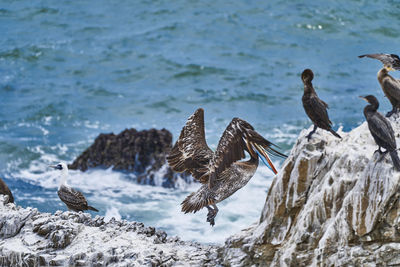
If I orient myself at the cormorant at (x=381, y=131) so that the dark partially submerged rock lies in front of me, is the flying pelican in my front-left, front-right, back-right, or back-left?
front-left

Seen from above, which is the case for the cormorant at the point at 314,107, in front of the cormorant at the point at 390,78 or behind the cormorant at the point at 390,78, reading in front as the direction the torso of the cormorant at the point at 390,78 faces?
in front

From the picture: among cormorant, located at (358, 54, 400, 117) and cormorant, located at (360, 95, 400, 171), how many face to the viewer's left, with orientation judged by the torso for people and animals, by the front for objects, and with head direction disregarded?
2

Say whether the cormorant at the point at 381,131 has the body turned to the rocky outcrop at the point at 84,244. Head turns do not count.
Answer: yes

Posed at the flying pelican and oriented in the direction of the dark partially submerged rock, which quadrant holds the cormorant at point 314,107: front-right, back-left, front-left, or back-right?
back-right

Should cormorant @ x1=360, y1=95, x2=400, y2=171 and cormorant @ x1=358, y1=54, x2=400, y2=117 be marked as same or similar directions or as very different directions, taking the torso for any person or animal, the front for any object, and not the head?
same or similar directions

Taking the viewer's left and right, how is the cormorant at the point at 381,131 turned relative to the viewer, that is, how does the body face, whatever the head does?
facing to the left of the viewer

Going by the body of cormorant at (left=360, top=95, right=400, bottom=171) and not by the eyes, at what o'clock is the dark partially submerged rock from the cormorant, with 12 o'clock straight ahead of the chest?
The dark partially submerged rock is roughly at 2 o'clock from the cormorant.

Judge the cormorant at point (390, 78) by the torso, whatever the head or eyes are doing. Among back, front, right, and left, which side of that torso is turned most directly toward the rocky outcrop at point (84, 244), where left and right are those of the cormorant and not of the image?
front

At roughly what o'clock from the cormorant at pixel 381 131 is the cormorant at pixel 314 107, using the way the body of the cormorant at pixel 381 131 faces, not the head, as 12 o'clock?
the cormorant at pixel 314 107 is roughly at 1 o'clock from the cormorant at pixel 381 131.

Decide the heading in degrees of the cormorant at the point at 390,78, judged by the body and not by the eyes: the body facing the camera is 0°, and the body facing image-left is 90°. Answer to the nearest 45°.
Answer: approximately 90°

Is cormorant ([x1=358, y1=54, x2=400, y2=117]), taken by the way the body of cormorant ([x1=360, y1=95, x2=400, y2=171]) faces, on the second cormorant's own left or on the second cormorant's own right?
on the second cormorant's own right

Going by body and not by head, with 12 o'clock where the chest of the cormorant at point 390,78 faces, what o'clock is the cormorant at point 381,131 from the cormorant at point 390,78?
the cormorant at point 381,131 is roughly at 9 o'clock from the cormorant at point 390,78.
